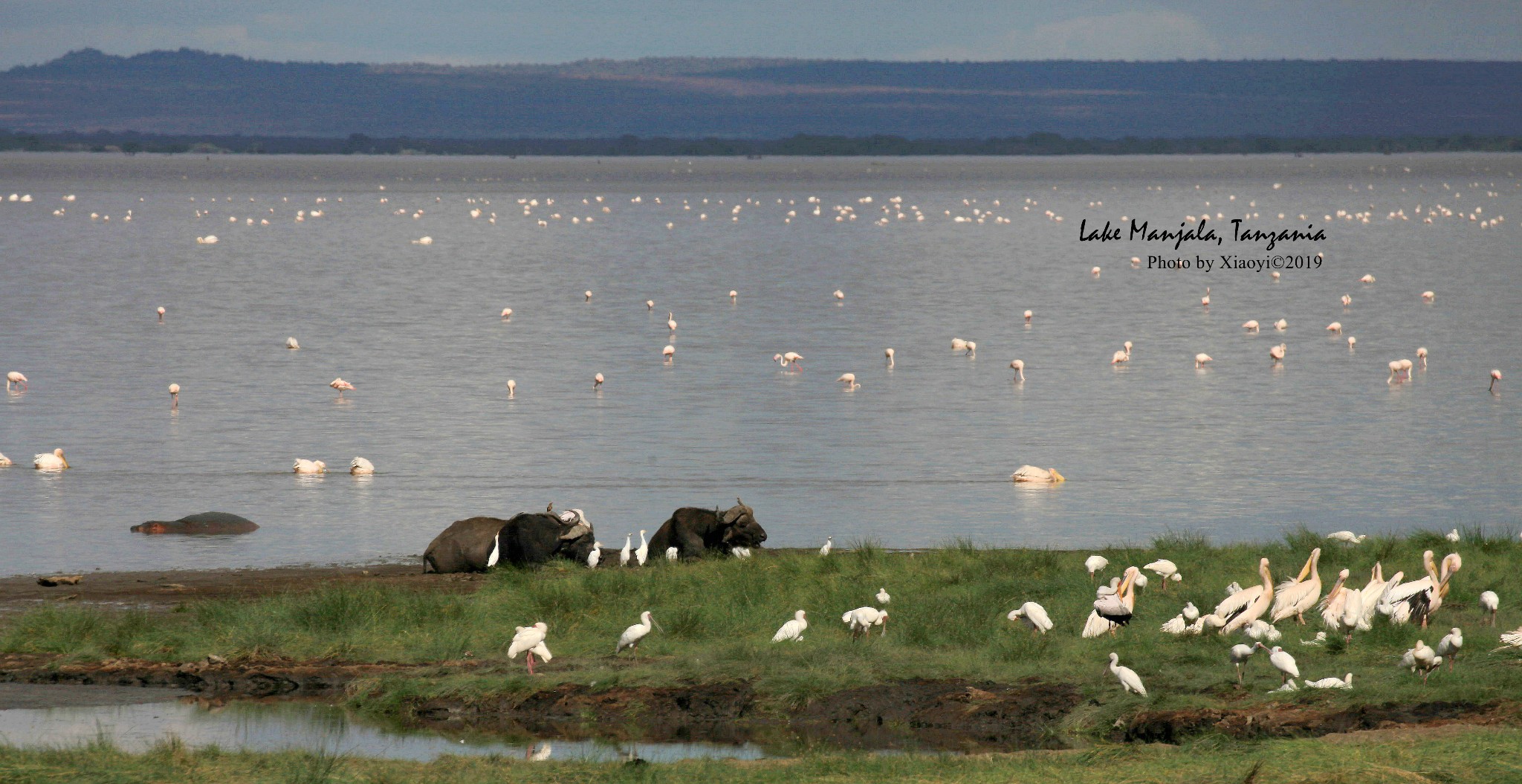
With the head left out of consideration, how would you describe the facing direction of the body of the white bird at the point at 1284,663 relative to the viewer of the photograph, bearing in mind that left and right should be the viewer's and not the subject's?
facing to the left of the viewer

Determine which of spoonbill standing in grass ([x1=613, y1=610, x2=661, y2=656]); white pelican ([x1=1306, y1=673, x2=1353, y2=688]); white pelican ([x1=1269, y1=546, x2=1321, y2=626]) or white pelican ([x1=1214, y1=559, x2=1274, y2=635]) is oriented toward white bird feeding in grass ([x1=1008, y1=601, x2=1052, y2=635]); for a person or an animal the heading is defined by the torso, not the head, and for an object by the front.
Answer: the spoonbill standing in grass

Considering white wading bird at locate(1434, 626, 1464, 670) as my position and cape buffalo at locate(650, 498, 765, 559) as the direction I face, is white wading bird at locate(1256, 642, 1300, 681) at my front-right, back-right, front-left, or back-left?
front-left

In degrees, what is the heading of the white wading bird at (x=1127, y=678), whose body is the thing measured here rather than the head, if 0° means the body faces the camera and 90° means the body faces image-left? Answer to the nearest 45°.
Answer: approximately 90°

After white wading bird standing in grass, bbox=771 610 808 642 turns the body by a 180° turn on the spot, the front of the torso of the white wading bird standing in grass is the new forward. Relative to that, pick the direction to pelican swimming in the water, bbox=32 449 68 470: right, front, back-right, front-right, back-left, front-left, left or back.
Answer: front-right

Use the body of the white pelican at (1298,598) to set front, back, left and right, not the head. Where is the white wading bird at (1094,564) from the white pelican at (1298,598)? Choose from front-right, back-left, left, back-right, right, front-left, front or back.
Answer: back-left

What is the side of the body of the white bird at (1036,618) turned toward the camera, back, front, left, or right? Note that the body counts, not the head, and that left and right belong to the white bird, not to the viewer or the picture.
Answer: left

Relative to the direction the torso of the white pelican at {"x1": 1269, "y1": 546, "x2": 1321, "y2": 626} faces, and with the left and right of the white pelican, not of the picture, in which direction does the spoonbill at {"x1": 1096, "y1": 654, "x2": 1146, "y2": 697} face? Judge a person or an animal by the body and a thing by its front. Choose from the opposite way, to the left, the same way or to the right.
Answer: the opposite way

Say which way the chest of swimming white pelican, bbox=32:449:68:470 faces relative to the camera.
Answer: to the viewer's right

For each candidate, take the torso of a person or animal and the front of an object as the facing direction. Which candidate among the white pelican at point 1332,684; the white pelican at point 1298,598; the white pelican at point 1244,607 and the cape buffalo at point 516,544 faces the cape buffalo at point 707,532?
the cape buffalo at point 516,544

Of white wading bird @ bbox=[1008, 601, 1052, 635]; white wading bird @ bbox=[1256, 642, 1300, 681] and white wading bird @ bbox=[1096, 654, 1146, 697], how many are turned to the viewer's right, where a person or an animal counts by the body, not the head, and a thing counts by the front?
0

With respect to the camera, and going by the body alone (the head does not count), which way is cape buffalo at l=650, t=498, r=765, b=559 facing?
to the viewer's right

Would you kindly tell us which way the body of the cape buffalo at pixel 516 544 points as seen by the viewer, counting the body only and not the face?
to the viewer's right
